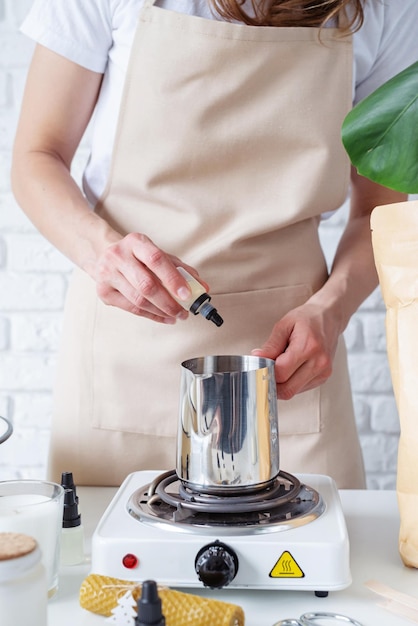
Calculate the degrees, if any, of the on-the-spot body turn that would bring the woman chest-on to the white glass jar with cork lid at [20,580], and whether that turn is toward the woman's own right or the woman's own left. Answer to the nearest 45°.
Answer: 0° — they already face it

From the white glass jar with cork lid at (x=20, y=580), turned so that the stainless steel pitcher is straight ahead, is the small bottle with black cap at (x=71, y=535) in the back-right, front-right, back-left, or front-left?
front-left

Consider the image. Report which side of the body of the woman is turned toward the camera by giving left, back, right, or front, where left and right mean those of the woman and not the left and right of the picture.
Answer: front
